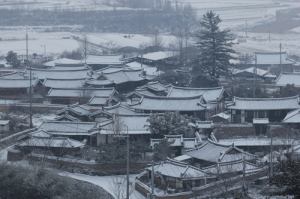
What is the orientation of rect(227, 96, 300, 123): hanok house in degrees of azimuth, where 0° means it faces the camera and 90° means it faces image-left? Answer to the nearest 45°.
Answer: approximately 0°

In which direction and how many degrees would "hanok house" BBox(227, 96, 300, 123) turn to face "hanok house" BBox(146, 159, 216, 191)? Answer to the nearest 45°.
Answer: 0° — it already faces it

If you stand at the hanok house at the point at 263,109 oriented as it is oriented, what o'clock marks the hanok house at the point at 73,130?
the hanok house at the point at 73,130 is roughly at 2 o'clock from the hanok house at the point at 263,109.

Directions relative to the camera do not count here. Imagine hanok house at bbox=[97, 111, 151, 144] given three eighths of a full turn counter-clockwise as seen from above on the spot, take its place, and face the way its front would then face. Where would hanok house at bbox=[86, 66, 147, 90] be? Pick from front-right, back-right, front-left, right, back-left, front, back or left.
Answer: front-left

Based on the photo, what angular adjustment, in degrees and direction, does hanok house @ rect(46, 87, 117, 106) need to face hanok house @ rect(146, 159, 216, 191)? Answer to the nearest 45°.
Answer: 0° — it already faces it

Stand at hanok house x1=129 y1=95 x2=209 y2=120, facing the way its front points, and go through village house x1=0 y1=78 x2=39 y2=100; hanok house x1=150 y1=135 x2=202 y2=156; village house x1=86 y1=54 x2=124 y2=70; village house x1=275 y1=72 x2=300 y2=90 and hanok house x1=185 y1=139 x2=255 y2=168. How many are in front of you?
2
